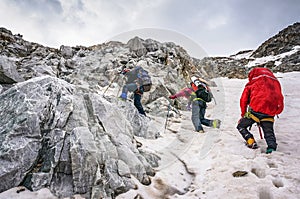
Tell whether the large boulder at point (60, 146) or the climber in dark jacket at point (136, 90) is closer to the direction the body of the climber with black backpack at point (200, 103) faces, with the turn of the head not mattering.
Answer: the climber in dark jacket

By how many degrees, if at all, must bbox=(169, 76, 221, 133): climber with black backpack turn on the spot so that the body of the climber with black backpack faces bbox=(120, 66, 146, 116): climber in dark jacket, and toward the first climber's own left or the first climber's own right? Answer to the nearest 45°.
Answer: approximately 45° to the first climber's own left

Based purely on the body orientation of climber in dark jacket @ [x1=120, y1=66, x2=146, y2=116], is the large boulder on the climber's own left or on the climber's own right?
on the climber's own left

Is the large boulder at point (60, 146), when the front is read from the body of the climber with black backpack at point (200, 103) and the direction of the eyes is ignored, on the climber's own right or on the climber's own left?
on the climber's own left

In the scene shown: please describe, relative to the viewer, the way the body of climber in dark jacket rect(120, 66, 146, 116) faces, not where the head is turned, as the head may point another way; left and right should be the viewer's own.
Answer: facing away from the viewer and to the left of the viewer

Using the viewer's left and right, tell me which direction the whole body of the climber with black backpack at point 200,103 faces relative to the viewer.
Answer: facing away from the viewer and to the left of the viewer

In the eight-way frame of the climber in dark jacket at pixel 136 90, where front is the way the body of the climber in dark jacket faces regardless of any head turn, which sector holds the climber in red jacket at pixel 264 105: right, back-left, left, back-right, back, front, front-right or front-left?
back
